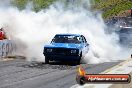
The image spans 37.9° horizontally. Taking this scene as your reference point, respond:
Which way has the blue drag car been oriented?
toward the camera
